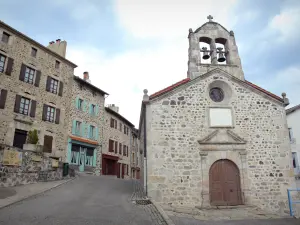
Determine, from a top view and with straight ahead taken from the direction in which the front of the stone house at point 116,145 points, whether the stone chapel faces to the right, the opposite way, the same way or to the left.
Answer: to the right

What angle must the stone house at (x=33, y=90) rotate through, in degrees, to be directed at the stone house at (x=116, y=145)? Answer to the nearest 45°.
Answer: approximately 90° to its left

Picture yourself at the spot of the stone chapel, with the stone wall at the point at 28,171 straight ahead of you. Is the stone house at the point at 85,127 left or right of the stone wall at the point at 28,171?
right

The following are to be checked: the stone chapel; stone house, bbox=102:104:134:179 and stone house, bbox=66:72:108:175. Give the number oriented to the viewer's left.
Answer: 0

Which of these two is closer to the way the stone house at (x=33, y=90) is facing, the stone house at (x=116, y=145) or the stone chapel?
the stone chapel

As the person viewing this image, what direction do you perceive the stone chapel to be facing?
facing the viewer

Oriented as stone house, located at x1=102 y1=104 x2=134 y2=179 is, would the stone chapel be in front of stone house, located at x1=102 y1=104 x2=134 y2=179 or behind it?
in front

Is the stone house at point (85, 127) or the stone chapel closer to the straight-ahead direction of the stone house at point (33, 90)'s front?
the stone chapel

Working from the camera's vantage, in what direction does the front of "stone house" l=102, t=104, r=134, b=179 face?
facing the viewer and to the right of the viewer

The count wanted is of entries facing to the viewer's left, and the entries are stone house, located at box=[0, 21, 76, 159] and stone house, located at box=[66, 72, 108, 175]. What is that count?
0

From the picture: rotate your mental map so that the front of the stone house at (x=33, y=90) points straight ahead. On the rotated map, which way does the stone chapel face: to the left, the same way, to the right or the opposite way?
to the right

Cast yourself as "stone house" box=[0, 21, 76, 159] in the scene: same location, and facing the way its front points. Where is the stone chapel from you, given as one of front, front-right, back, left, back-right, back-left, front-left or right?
front

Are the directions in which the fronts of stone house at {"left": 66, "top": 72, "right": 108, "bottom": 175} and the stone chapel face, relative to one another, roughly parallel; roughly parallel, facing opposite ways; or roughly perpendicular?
roughly perpendicular
